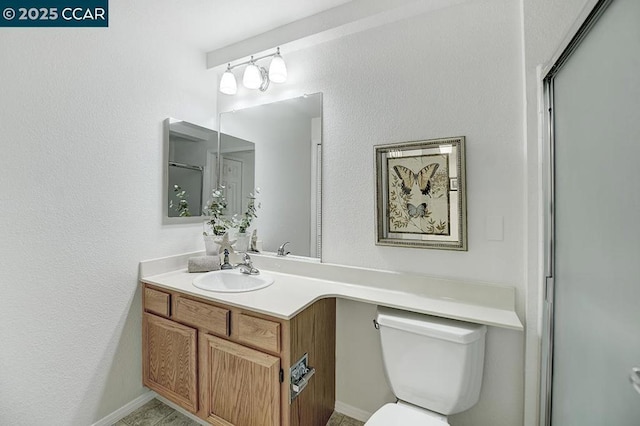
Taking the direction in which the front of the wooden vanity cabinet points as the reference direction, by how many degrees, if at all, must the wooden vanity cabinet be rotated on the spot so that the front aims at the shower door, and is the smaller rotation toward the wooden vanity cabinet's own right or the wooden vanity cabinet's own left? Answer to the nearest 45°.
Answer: approximately 90° to the wooden vanity cabinet's own left

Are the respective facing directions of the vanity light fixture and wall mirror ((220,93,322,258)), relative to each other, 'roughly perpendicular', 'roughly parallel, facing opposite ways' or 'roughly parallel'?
roughly parallel

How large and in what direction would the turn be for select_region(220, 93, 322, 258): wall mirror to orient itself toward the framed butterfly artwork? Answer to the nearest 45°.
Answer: approximately 90° to its left

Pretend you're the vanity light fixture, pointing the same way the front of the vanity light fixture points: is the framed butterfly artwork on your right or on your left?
on your left

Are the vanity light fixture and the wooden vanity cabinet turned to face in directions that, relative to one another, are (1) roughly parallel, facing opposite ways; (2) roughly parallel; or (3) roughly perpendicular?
roughly parallel

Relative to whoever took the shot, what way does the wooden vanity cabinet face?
facing the viewer and to the left of the viewer

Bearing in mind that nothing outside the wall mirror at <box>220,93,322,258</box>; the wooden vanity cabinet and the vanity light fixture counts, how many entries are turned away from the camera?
0

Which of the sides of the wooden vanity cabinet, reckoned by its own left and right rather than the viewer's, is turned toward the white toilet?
left
